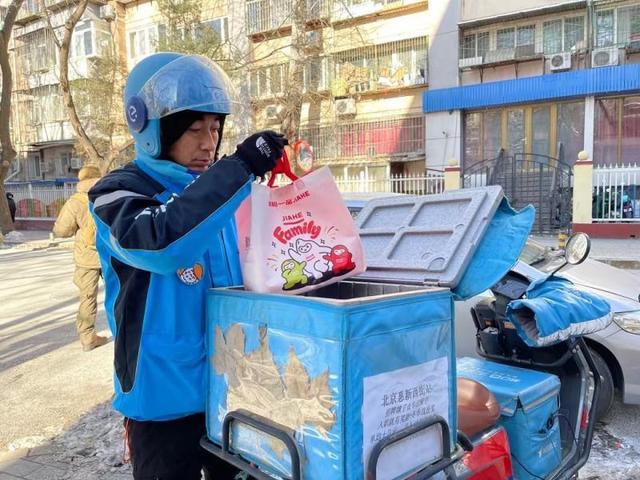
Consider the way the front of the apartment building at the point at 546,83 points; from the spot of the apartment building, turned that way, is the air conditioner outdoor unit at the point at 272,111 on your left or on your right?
on your right

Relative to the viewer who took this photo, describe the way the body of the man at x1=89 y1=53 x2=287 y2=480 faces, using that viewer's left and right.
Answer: facing the viewer and to the right of the viewer

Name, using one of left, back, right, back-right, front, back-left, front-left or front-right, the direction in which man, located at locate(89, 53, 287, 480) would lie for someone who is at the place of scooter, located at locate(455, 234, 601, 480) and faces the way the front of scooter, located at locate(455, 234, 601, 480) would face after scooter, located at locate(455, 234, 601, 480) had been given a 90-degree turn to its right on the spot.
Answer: right

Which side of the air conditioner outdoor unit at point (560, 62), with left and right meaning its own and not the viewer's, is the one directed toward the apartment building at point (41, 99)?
right

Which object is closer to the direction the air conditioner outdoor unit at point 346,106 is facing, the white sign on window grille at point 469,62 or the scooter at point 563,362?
the scooter

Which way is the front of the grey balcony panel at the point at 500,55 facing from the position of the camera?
facing the viewer

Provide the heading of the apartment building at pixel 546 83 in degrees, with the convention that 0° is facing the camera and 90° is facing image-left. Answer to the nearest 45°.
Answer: approximately 45°

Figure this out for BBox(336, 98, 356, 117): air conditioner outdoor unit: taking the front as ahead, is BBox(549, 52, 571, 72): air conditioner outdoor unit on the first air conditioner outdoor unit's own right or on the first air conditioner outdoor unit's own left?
on the first air conditioner outdoor unit's own left

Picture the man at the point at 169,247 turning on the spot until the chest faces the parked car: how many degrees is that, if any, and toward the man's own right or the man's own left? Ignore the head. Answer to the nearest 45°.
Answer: approximately 90° to the man's own left

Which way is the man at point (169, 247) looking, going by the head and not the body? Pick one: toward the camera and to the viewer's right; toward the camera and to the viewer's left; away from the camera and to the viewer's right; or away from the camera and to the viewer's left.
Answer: toward the camera and to the viewer's right

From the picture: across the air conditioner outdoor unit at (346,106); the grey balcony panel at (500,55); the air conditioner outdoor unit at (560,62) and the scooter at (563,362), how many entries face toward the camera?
3

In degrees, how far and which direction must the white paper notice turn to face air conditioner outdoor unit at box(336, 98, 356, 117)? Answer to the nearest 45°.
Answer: approximately 135° to its left
